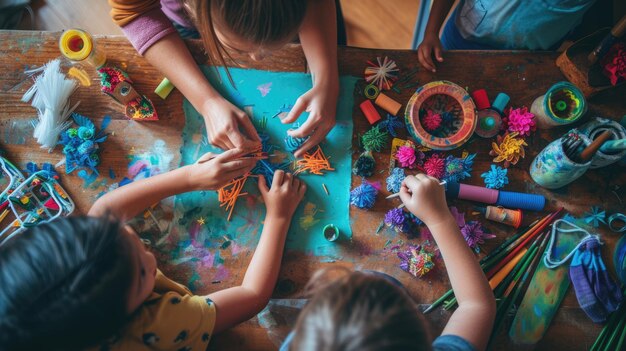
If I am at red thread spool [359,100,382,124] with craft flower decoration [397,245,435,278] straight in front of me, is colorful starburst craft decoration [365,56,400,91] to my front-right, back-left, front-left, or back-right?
back-left

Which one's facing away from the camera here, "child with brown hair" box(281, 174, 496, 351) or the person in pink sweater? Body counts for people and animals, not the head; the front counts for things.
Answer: the child with brown hair

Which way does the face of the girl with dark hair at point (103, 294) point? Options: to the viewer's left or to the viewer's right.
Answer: to the viewer's right

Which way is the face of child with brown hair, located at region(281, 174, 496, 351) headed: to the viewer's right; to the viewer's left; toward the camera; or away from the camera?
away from the camera

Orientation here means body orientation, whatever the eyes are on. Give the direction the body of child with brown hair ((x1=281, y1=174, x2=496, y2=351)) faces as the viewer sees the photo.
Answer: away from the camera

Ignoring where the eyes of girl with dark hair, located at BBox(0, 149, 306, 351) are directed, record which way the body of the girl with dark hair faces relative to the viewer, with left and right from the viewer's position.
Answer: facing away from the viewer and to the right of the viewer

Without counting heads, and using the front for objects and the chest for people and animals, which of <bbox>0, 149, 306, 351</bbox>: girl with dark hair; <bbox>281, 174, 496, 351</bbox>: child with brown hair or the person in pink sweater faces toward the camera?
the person in pink sweater
